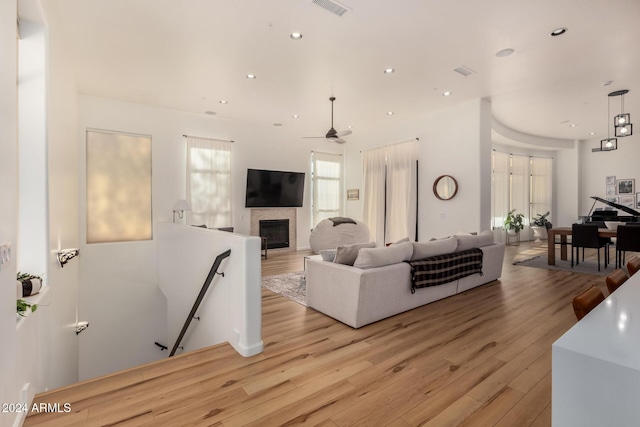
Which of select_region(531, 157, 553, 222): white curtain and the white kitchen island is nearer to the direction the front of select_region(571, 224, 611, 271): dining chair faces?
the white curtain

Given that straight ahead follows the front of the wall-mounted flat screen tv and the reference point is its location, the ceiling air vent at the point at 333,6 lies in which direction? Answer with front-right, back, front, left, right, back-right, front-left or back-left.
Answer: front-right

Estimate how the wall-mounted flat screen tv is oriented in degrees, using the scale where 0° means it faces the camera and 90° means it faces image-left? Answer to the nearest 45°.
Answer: approximately 315°

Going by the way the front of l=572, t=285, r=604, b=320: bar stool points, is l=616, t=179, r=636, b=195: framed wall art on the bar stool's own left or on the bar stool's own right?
on the bar stool's own left

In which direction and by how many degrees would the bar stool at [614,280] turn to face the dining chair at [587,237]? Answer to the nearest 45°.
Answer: approximately 135° to its left

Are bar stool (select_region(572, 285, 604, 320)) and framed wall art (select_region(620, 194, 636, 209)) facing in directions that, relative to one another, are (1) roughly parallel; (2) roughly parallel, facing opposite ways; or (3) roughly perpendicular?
roughly perpendicular

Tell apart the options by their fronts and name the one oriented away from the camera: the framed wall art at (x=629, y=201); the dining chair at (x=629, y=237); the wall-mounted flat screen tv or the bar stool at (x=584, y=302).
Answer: the dining chair at (x=629, y=237)

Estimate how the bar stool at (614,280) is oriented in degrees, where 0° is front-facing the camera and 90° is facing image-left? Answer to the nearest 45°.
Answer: approximately 315°

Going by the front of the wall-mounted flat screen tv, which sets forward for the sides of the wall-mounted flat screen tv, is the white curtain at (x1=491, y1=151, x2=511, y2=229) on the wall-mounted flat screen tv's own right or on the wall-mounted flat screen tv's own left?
on the wall-mounted flat screen tv's own left

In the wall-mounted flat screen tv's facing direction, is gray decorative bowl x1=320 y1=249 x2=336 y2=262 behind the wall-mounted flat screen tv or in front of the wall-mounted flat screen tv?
in front

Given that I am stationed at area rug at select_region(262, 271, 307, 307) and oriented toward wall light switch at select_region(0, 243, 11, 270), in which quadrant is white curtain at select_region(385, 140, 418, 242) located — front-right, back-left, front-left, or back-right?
back-left

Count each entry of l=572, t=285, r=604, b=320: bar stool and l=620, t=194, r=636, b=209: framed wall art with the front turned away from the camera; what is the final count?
0

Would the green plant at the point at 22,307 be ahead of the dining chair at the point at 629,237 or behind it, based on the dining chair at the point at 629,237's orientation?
behind
